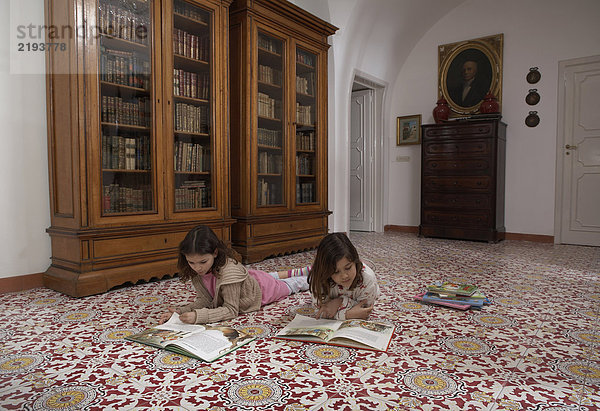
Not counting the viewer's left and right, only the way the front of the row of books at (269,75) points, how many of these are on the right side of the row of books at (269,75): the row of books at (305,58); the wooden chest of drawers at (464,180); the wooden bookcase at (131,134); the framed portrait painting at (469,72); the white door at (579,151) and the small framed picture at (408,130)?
1

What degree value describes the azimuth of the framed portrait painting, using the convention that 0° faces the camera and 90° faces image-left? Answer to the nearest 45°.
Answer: approximately 45°

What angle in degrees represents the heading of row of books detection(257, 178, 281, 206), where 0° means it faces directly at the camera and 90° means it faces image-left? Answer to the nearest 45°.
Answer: approximately 315°

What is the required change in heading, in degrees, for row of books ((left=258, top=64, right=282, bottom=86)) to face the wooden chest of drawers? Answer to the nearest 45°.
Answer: approximately 90° to its left

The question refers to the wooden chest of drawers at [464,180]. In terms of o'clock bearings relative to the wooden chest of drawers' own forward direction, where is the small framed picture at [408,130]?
The small framed picture is roughly at 3 o'clock from the wooden chest of drawers.

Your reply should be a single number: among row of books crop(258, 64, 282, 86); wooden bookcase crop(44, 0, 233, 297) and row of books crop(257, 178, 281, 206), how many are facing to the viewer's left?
0

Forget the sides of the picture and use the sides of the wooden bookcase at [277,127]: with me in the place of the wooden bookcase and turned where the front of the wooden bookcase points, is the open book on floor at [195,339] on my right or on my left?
on my right

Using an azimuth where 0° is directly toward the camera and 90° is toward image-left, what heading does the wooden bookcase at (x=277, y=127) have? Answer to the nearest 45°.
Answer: approximately 315°

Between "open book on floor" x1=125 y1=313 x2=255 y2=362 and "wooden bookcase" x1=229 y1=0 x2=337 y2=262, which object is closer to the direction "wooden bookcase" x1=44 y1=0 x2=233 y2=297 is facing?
the open book on floor

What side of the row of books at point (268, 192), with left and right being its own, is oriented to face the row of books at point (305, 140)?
left

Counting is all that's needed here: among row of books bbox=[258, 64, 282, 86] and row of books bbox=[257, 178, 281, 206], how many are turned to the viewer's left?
0
